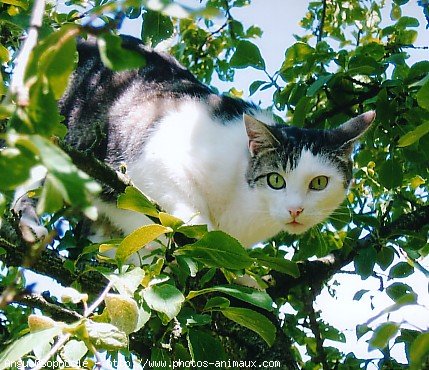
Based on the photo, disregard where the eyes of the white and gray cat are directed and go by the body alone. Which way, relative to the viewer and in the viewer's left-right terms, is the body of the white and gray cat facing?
facing the viewer and to the right of the viewer
